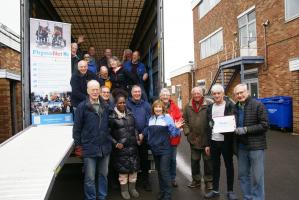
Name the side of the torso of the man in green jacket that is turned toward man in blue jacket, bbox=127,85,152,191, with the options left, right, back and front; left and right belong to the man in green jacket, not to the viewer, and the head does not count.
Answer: right

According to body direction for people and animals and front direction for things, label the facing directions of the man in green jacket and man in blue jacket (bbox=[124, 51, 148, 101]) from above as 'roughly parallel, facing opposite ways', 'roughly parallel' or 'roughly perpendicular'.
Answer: roughly parallel

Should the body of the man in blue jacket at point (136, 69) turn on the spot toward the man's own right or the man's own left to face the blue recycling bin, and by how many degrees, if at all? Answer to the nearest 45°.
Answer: approximately 135° to the man's own left

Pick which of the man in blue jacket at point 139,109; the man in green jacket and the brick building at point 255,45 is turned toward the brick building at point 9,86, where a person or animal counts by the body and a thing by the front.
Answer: the brick building at point 255,45

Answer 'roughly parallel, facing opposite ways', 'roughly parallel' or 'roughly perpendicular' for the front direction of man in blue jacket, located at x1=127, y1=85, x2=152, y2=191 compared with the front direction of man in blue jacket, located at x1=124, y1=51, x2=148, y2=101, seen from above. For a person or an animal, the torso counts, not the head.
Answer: roughly parallel

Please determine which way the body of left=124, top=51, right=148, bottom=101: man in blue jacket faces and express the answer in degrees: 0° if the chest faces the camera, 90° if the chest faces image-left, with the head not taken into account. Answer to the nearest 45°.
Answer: approximately 0°

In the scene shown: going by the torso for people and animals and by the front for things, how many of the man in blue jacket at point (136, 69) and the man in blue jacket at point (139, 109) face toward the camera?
2

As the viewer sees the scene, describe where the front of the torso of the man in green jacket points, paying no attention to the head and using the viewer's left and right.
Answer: facing the viewer

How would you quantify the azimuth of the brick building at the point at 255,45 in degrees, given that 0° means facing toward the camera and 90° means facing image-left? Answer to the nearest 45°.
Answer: approximately 45°

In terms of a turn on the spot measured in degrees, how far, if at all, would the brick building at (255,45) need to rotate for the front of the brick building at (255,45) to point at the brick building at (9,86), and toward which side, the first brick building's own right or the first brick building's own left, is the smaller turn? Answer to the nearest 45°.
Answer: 0° — it already faces it

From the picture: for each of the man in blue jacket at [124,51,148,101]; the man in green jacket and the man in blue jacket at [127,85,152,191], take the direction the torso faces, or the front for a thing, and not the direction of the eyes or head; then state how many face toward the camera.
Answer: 3

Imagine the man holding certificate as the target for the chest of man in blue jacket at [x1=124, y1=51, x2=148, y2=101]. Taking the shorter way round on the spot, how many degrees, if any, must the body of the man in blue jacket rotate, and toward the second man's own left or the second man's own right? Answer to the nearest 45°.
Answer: approximately 45° to the second man's own left

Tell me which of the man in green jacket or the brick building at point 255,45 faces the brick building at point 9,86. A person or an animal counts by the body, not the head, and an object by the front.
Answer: the brick building at point 255,45
